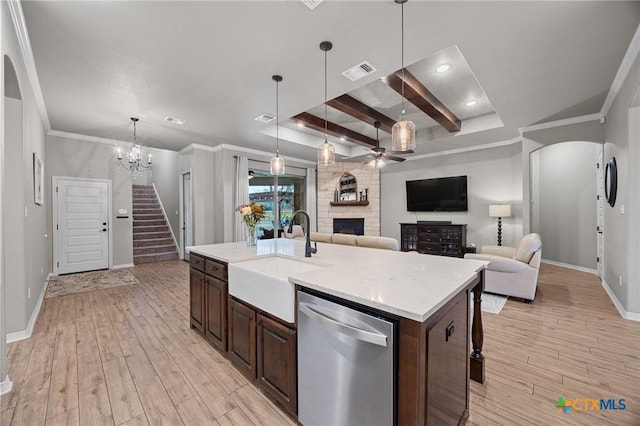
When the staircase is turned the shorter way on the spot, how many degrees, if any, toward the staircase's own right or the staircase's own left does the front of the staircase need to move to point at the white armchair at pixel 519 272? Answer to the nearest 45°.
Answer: approximately 45° to the staircase's own left

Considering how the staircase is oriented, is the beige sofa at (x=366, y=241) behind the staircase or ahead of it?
ahead

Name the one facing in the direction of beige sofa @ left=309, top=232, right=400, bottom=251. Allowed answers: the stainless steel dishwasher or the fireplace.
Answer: the fireplace

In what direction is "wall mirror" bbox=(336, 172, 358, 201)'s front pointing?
toward the camera

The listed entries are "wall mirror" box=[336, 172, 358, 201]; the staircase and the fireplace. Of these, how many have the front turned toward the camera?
3

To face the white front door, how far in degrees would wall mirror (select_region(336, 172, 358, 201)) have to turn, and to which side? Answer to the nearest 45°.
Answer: approximately 45° to its right

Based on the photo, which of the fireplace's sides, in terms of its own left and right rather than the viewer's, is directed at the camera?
front

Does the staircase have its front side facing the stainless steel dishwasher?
yes

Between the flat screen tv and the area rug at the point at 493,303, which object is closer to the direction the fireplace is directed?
the area rug

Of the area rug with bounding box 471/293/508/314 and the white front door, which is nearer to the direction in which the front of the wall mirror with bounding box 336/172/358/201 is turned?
the area rug

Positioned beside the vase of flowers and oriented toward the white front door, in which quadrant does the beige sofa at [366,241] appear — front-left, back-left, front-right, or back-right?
back-right

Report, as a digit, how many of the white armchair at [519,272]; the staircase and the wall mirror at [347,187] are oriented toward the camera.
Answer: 2

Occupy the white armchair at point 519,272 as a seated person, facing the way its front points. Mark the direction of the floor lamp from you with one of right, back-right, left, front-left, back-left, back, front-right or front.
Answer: front-right
